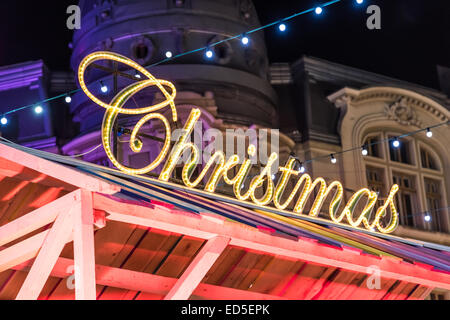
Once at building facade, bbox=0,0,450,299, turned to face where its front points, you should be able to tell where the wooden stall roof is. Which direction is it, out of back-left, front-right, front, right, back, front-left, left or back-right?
front

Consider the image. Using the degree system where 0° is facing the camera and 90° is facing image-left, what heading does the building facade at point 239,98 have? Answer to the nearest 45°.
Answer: approximately 0°
